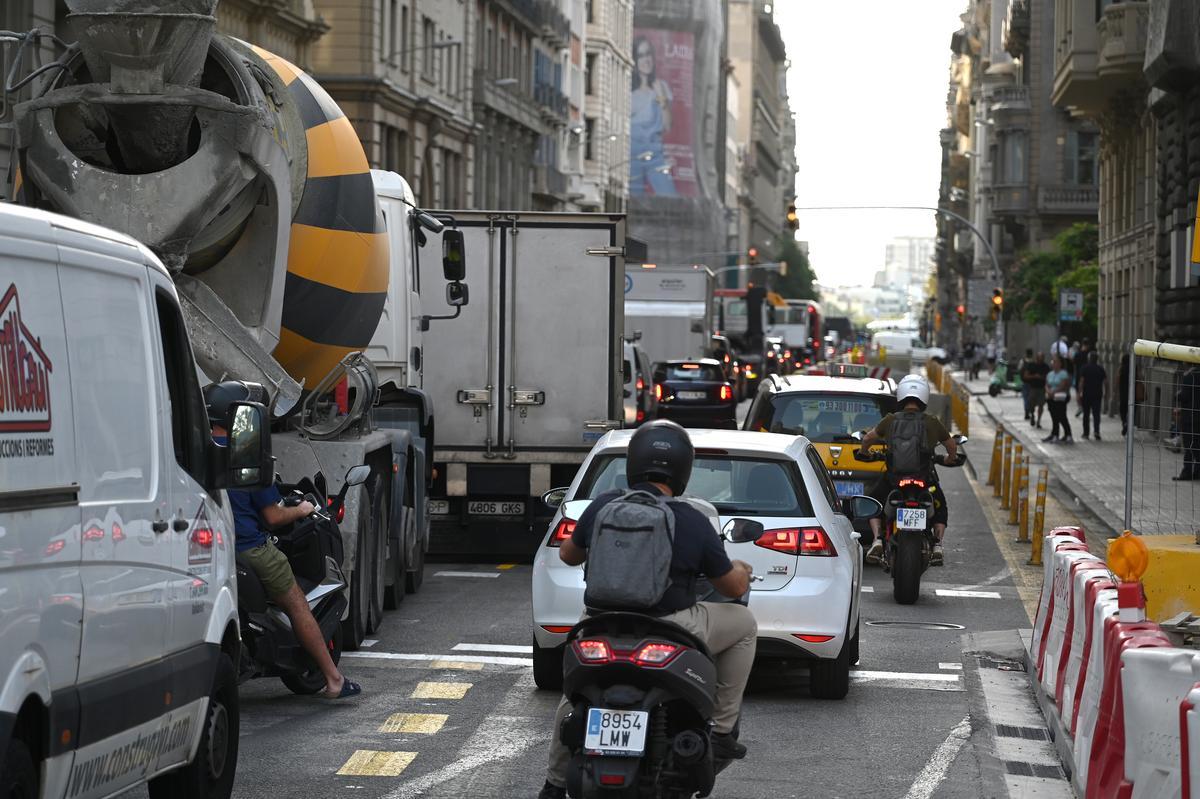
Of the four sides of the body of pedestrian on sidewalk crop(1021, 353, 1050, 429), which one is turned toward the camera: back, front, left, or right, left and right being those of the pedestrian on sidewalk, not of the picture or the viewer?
front

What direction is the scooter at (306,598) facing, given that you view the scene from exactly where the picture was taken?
facing away from the viewer and to the right of the viewer

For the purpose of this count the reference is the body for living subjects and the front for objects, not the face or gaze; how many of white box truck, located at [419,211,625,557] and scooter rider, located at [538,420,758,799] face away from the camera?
2

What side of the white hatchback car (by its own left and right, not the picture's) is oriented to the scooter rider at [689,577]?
back

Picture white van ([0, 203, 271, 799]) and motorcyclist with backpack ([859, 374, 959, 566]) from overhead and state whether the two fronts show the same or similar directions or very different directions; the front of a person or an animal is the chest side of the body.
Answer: same or similar directions

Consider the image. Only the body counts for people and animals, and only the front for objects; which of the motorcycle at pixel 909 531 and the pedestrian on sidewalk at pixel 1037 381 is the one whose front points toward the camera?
the pedestrian on sidewalk

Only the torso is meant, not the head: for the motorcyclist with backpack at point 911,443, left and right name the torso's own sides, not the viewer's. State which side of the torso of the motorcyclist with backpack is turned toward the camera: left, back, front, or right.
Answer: back

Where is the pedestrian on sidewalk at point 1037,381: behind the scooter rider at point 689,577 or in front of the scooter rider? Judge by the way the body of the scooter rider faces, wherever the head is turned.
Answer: in front

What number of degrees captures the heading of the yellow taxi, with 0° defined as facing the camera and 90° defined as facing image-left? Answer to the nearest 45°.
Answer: approximately 180°

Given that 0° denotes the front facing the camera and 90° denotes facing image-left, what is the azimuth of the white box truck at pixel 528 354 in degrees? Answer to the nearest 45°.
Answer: approximately 180°

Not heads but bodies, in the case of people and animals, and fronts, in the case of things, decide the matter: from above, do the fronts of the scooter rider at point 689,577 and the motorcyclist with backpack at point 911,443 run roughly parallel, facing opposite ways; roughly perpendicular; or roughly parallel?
roughly parallel

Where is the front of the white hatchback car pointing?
away from the camera

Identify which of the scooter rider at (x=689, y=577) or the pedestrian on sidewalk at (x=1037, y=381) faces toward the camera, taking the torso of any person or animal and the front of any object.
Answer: the pedestrian on sidewalk

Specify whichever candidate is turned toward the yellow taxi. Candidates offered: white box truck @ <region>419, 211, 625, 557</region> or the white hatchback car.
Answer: the white hatchback car

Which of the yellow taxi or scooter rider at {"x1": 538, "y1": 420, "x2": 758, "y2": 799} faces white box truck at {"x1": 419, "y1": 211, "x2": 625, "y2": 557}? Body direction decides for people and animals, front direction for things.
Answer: the scooter rider

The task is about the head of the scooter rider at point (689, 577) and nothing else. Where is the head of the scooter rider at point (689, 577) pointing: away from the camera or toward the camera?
away from the camera

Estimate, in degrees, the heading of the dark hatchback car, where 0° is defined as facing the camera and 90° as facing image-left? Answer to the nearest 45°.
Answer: approximately 180°

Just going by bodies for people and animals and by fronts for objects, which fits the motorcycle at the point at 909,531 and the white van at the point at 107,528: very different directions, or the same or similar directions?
same or similar directions

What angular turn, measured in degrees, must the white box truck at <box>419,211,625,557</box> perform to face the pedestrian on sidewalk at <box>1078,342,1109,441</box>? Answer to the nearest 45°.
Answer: approximately 45° to its right
